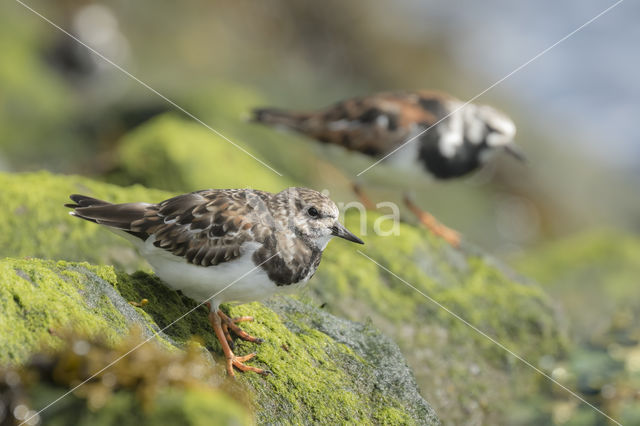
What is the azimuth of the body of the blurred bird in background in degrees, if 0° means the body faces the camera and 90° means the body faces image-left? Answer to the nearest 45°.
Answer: approximately 270°

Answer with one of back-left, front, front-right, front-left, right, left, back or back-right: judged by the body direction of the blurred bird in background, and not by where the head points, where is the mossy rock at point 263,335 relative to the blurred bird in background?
right

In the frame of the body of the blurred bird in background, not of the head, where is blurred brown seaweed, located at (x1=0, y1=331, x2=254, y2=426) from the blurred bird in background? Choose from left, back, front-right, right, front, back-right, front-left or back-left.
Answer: right

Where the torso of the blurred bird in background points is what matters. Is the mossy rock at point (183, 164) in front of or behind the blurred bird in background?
behind

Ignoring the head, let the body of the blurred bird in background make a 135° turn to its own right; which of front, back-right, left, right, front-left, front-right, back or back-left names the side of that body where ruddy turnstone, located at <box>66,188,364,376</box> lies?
front-left

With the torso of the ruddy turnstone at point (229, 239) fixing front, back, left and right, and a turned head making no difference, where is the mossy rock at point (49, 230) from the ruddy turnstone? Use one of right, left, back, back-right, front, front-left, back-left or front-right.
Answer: back-left

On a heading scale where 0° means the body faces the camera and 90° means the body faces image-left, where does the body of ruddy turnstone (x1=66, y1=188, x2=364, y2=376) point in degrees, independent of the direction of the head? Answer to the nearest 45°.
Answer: approximately 270°
